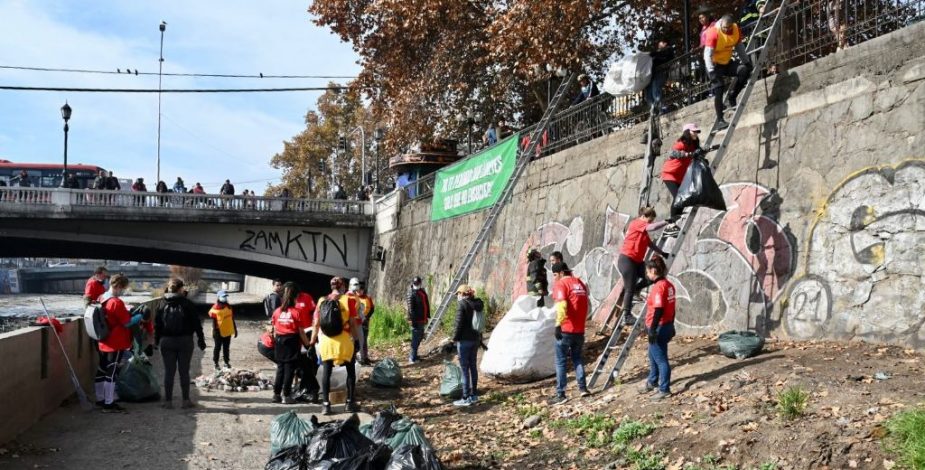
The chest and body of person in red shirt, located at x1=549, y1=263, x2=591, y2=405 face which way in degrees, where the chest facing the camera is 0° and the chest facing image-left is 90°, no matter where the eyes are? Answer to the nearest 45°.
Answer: approximately 135°

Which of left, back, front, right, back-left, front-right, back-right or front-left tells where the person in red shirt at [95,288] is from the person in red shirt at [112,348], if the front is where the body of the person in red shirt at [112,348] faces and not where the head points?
left

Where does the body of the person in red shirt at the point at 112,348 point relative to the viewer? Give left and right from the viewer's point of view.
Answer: facing to the right of the viewer

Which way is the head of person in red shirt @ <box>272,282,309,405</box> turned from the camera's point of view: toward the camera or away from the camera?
away from the camera

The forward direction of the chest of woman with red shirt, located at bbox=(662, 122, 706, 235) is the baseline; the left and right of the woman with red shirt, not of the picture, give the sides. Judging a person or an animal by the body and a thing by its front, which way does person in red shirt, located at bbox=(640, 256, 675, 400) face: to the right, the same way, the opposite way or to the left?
the opposite way

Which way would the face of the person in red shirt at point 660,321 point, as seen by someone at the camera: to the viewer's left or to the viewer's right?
to the viewer's left

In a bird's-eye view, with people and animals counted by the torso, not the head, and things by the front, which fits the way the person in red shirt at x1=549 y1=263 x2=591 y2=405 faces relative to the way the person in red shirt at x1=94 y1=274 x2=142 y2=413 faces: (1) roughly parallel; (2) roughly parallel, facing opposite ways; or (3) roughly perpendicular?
roughly perpendicular
